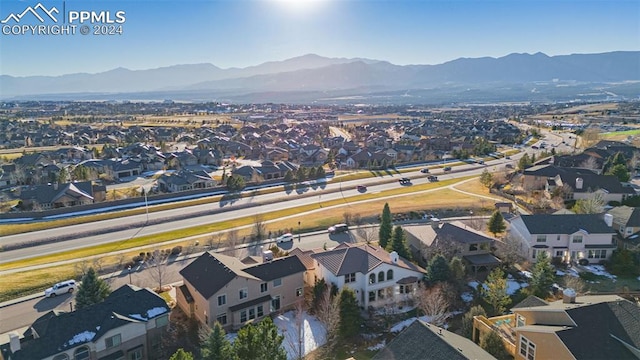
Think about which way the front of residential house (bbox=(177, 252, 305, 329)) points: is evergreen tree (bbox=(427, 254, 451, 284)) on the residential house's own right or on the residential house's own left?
on the residential house's own right

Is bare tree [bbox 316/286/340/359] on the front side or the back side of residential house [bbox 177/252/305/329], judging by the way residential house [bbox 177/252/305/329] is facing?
on the back side

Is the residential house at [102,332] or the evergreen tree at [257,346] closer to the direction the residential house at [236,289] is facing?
the residential house

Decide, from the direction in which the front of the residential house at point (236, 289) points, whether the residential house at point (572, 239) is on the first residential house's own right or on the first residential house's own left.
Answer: on the first residential house's own right

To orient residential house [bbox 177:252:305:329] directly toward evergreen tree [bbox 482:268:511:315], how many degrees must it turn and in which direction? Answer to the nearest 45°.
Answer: approximately 135° to its right

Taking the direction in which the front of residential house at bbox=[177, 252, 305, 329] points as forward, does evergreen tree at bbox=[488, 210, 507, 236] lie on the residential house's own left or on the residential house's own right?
on the residential house's own right

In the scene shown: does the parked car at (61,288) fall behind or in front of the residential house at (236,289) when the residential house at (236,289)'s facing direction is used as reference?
in front

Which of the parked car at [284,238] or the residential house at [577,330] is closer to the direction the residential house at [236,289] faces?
the parked car

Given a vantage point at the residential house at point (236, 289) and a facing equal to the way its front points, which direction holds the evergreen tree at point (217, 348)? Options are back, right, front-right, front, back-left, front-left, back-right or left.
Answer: back-left

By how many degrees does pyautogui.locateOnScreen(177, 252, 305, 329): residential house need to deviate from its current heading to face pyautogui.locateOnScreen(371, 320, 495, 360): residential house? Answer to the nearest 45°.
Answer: approximately 180°

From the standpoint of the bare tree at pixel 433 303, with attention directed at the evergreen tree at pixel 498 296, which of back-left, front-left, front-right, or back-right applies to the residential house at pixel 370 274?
back-left

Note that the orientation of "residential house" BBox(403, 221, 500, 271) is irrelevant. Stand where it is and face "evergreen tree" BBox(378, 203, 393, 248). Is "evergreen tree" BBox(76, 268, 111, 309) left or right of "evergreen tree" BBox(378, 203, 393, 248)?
left

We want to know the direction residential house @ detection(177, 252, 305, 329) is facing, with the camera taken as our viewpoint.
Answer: facing away from the viewer and to the left of the viewer

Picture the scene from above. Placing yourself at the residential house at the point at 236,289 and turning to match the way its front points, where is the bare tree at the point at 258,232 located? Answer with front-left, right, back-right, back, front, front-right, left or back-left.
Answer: front-right

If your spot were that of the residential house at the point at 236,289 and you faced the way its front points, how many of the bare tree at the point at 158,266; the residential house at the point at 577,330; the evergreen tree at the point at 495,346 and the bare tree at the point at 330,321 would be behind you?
3
